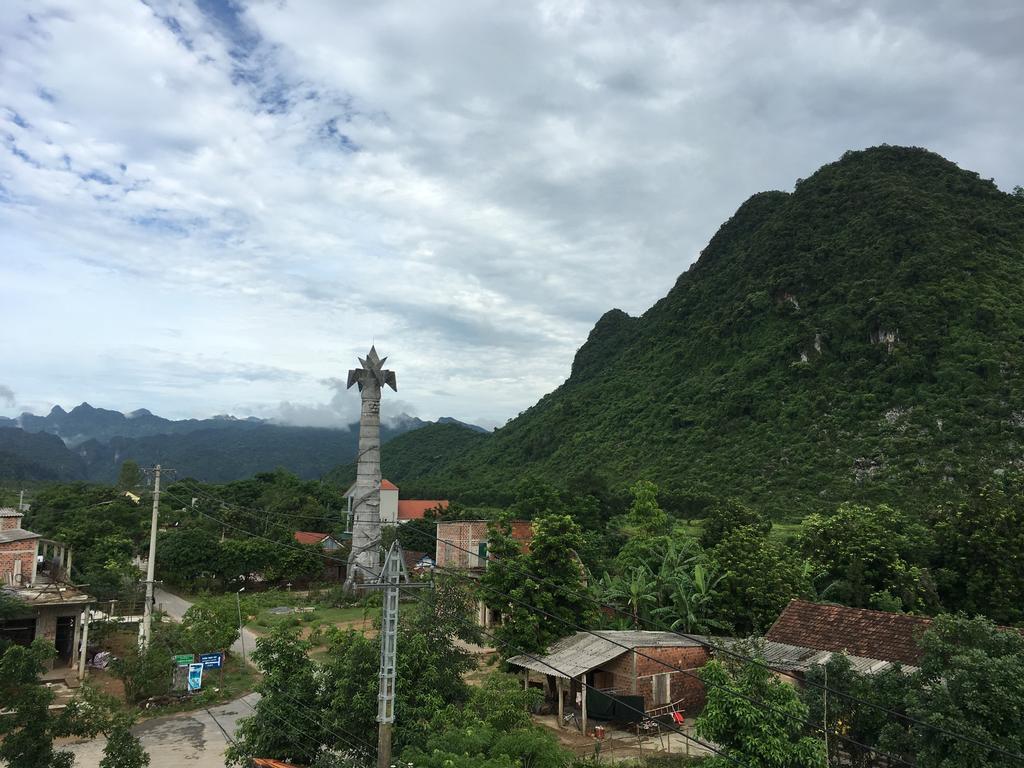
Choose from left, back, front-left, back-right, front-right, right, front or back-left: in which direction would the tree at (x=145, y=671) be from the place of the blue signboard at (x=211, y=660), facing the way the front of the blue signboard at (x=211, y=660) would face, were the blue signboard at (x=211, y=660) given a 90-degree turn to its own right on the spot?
front-left

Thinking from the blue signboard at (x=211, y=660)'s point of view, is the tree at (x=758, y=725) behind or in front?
in front

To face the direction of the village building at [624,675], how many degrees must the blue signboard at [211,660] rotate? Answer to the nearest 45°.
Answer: approximately 45° to its left

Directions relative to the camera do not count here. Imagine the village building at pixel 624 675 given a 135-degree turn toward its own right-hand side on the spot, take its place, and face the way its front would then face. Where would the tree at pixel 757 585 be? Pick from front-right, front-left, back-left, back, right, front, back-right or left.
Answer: front-right

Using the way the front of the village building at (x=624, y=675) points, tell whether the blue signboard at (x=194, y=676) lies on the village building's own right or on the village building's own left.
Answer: on the village building's own right

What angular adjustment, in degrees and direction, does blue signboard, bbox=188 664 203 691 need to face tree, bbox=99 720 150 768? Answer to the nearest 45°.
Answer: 0° — it already faces it

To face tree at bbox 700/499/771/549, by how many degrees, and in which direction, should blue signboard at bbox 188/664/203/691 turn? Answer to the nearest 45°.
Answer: approximately 90° to its left

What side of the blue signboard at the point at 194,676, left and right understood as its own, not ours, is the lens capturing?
front

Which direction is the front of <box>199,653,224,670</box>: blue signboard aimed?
toward the camera

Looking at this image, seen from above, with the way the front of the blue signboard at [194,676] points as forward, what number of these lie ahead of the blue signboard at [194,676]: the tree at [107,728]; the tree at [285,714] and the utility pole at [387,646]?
3

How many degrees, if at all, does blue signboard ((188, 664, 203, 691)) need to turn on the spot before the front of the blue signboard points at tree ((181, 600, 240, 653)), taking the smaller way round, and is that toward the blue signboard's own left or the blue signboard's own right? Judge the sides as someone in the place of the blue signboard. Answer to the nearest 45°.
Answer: approximately 180°

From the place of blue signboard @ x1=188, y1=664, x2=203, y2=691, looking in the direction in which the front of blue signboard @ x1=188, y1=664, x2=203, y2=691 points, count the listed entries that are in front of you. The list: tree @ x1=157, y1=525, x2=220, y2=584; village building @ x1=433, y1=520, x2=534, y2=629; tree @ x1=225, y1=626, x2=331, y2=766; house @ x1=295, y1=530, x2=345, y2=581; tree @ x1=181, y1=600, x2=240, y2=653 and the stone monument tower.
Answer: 1

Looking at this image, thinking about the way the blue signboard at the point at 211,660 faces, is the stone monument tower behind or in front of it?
behind

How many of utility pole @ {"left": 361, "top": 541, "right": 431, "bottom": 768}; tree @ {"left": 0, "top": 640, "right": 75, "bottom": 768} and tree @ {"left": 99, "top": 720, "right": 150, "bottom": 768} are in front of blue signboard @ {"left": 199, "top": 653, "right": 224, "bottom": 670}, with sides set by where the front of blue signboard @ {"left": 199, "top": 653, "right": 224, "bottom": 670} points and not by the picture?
3

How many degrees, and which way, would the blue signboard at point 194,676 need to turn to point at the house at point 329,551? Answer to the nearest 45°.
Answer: approximately 180°

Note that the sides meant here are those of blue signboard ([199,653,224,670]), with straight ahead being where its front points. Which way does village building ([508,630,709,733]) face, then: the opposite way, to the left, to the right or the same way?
to the right

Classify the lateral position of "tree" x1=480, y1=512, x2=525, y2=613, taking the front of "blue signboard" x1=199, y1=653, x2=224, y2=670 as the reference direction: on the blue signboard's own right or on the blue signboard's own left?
on the blue signboard's own left

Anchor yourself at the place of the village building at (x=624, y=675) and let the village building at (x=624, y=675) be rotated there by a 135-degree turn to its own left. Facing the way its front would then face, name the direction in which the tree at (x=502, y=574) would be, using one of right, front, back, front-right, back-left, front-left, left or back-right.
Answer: back-left

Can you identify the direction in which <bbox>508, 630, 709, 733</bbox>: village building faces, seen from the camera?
facing the viewer and to the left of the viewer
